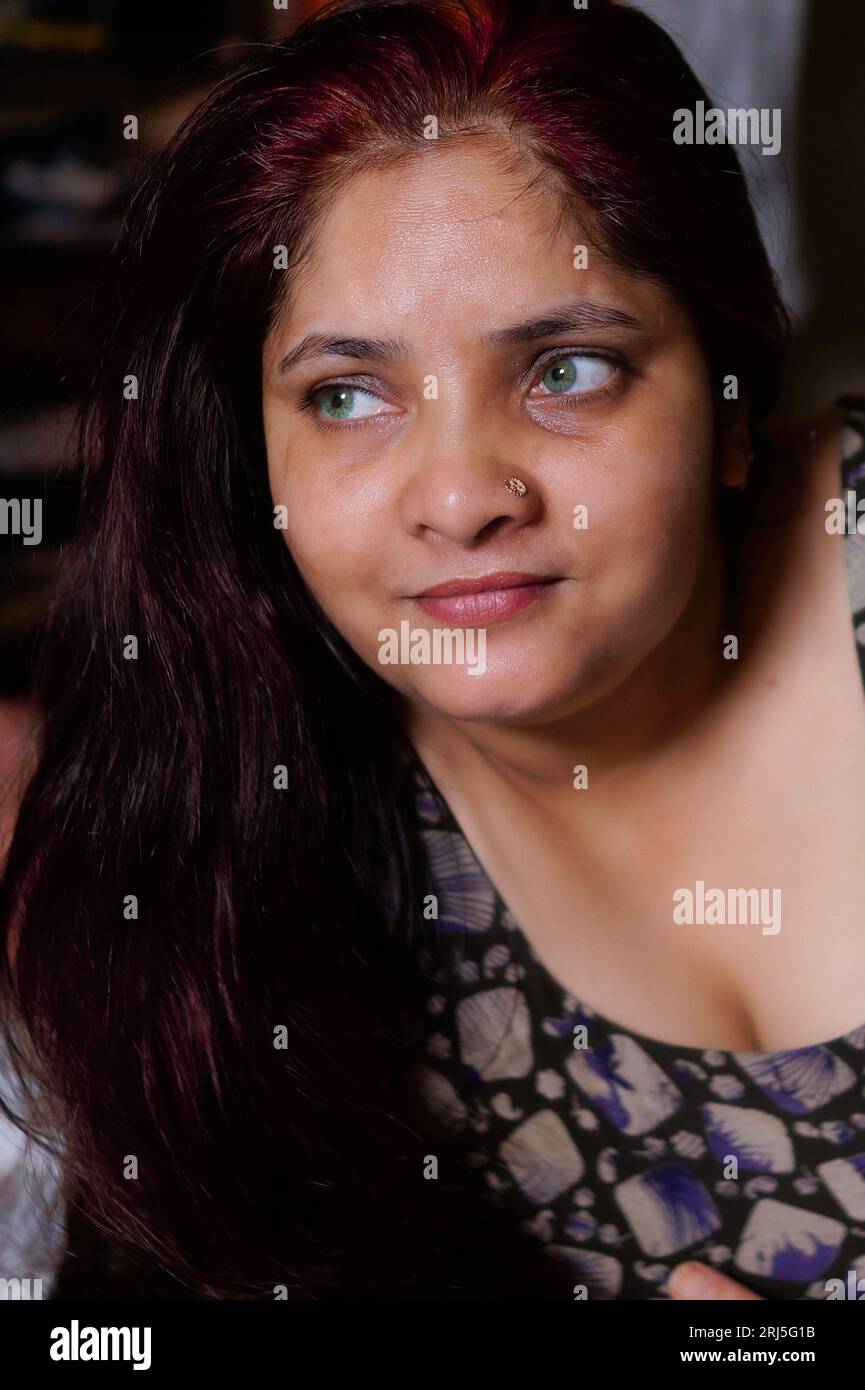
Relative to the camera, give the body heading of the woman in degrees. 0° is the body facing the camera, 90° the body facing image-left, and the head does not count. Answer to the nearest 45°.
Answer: approximately 0°
